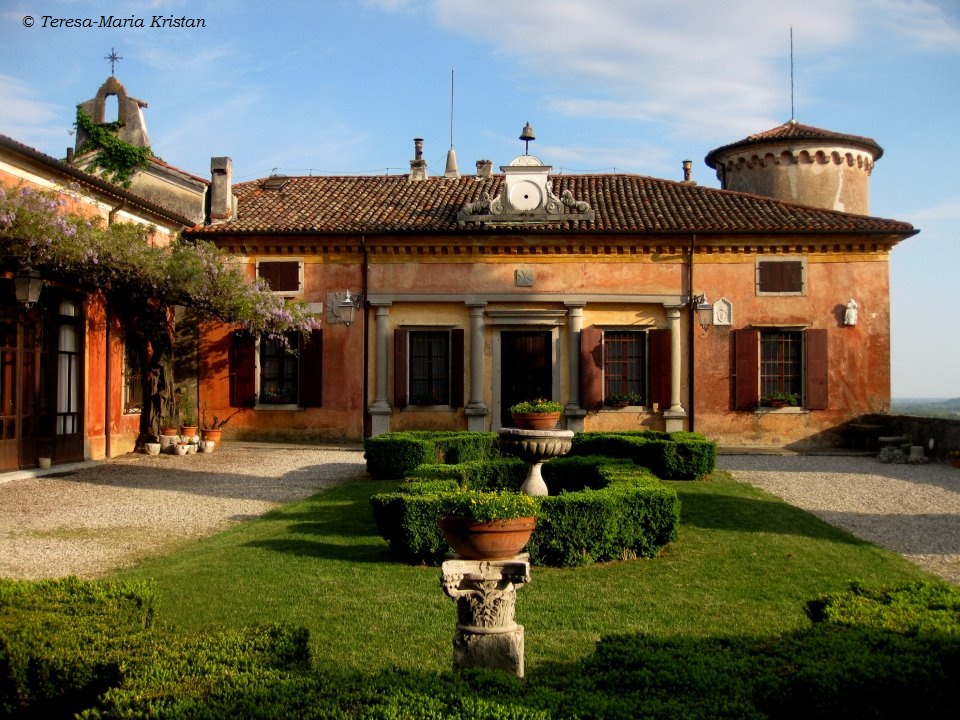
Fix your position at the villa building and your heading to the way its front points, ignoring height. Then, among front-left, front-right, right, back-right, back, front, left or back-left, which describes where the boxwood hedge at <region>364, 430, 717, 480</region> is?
front

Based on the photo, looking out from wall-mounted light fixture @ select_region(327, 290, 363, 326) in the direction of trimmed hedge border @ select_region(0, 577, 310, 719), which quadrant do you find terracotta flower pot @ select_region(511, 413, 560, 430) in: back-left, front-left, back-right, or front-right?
front-left

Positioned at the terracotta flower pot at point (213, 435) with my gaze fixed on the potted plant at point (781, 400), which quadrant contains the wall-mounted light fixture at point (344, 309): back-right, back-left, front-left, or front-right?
front-left

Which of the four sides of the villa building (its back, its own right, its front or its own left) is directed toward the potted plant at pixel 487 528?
front

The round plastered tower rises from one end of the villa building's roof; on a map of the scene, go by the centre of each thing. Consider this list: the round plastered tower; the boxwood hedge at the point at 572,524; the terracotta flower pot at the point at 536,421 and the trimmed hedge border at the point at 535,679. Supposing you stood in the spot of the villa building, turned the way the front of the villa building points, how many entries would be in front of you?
3

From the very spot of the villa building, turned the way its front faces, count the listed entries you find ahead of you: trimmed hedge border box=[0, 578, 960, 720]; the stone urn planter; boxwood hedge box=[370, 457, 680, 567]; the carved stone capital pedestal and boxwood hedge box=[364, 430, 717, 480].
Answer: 5

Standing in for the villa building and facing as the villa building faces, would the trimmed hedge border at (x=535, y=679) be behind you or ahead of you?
ahead

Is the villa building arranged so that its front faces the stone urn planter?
yes

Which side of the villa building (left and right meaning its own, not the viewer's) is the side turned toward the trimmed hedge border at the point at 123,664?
front

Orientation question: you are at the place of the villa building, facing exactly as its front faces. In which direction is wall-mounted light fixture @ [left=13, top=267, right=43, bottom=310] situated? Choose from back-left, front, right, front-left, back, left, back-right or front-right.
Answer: front-right

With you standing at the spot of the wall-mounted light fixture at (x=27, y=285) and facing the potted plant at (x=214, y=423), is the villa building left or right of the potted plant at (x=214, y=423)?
right

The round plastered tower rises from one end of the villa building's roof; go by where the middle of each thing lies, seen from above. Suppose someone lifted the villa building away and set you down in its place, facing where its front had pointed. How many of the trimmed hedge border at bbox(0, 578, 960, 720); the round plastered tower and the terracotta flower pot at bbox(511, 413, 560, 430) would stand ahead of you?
2

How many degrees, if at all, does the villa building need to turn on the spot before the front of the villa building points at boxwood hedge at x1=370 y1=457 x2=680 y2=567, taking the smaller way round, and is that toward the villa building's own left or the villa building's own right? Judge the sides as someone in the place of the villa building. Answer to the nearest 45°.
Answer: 0° — it already faces it

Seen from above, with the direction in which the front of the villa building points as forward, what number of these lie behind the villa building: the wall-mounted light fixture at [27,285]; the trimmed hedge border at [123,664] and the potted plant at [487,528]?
0

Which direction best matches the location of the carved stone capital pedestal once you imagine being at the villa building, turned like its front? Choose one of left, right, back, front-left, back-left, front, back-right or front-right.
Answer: front

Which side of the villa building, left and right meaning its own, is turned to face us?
front
